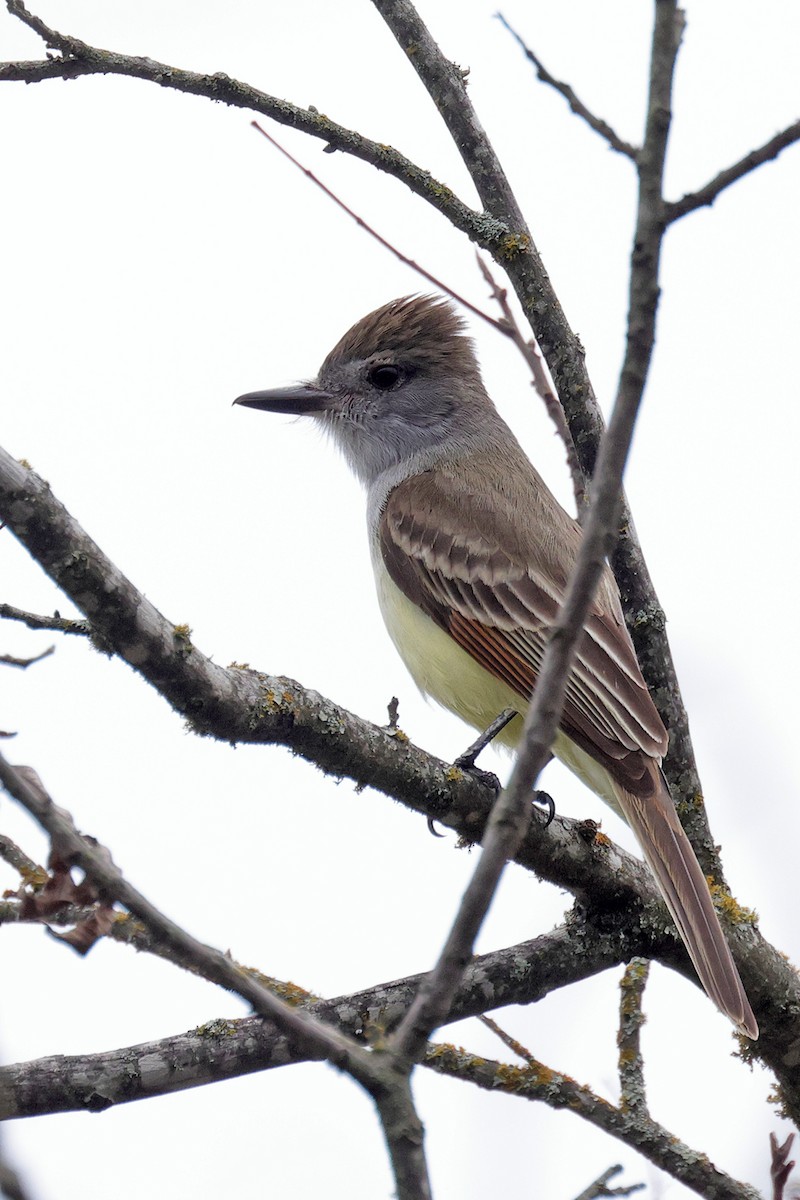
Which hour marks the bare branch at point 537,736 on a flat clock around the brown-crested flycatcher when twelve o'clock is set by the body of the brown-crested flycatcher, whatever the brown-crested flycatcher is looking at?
The bare branch is roughly at 9 o'clock from the brown-crested flycatcher.

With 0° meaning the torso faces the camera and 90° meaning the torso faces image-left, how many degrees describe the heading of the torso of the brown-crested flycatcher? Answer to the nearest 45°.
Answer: approximately 90°

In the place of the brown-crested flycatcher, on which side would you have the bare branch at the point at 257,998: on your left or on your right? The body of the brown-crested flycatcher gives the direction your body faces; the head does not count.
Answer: on your left
